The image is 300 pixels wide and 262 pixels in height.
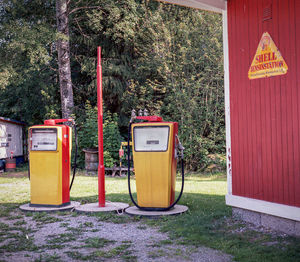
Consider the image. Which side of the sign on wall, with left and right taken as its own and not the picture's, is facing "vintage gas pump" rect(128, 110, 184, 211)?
right

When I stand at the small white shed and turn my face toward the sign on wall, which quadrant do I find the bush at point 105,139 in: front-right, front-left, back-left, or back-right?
front-left

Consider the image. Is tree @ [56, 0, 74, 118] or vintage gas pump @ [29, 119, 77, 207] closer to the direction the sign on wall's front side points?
the vintage gas pump

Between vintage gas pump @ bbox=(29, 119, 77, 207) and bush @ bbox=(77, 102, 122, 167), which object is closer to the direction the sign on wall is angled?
the vintage gas pump

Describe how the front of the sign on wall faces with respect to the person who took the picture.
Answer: facing the viewer and to the left of the viewer

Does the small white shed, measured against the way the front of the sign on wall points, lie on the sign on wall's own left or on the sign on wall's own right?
on the sign on wall's own right

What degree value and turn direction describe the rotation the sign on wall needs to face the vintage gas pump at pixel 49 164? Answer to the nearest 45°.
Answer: approximately 45° to its right

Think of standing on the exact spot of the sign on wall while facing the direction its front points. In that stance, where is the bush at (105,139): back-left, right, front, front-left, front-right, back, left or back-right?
right

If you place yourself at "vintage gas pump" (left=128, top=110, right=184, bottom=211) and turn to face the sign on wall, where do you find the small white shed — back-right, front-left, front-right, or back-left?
back-left

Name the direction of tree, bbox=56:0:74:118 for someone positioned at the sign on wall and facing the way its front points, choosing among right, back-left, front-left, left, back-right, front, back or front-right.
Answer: right
